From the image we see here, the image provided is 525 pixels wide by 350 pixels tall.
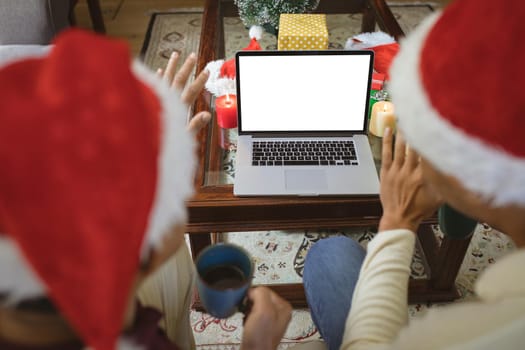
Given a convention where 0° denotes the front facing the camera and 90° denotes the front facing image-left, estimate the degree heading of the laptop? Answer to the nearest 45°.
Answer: approximately 0°
